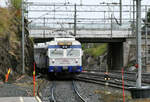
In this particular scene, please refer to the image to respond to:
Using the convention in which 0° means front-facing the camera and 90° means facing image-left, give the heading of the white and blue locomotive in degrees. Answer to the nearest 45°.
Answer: approximately 0°
